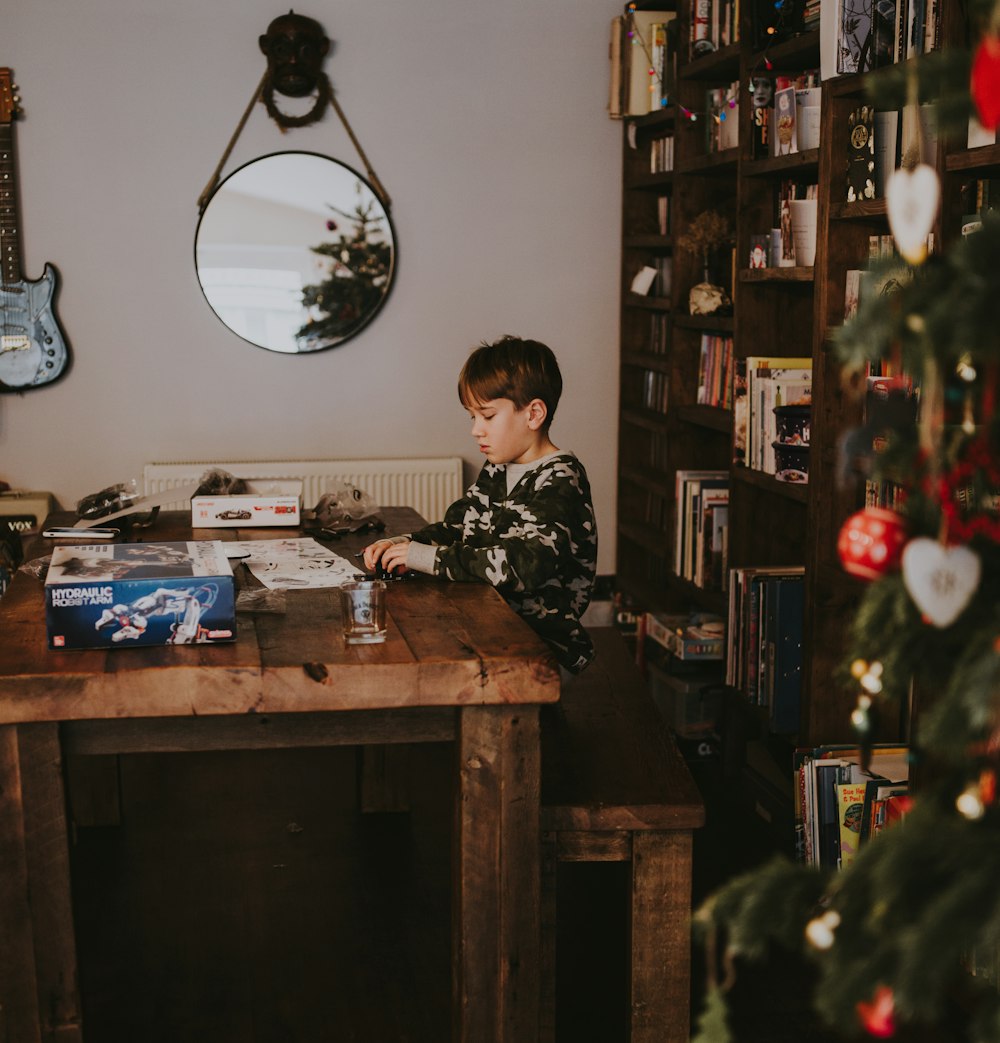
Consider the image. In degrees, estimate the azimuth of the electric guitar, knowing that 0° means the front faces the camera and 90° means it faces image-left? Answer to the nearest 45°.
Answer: approximately 0°

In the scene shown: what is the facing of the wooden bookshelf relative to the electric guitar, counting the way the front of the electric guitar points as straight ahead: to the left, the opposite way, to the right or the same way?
to the right

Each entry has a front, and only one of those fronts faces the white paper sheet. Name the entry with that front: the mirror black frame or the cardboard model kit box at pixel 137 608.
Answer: the mirror black frame

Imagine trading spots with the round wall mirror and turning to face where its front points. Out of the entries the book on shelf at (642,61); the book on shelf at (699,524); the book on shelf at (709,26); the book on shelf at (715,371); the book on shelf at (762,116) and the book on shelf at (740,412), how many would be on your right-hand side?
0

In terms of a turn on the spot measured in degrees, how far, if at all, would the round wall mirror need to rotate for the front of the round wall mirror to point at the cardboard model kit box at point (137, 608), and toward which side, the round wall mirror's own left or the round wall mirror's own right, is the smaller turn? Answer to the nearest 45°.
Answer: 0° — it already faces it

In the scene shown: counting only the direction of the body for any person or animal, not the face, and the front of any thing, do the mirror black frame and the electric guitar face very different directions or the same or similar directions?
same or similar directions

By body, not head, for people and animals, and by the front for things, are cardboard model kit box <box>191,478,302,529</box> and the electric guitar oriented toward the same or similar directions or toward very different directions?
same or similar directions

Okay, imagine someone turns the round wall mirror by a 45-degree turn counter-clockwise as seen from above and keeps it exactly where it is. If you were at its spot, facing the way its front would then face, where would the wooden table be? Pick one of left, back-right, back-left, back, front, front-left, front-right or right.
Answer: front-right

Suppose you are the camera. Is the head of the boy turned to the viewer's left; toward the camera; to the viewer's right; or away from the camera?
to the viewer's left

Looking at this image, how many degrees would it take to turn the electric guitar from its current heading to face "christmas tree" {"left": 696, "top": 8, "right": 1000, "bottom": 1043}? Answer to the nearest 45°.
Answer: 0° — it already faces it

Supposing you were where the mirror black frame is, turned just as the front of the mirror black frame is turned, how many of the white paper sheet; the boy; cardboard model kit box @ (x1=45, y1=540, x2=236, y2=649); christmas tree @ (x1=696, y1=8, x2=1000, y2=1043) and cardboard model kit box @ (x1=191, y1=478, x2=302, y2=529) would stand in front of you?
5

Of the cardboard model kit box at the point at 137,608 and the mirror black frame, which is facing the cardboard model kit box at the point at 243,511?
the mirror black frame

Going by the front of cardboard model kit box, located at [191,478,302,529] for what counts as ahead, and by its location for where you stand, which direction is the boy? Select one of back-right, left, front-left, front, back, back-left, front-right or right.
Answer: front-left

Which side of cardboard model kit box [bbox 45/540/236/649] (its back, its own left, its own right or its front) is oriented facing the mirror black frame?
back

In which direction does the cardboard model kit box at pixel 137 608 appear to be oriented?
toward the camera

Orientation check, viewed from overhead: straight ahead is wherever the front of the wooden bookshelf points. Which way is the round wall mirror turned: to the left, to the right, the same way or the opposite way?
to the left

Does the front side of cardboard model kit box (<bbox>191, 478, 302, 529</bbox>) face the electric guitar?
no

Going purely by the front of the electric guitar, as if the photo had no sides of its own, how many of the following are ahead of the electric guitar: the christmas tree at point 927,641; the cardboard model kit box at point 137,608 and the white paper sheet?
3

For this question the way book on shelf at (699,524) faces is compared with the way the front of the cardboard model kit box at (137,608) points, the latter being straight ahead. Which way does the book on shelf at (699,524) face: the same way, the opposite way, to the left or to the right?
to the right

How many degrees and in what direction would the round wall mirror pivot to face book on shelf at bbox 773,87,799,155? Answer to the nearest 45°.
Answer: approximately 45° to its left

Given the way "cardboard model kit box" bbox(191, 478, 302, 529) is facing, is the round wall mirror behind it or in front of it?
behind

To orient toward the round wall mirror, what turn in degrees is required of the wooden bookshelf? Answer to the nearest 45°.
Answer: approximately 90° to its right
